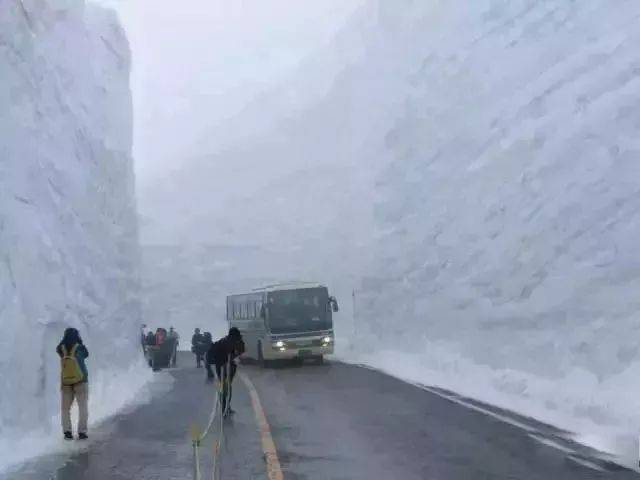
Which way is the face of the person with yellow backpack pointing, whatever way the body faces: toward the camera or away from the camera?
away from the camera

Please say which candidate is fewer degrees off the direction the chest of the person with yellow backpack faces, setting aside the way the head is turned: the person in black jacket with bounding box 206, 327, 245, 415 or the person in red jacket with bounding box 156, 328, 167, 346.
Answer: the person in red jacket

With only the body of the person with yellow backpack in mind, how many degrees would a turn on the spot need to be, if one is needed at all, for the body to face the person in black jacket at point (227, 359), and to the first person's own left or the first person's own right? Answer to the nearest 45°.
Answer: approximately 45° to the first person's own right

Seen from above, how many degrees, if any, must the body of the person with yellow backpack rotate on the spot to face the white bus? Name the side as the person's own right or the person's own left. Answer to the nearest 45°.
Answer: approximately 45° to the person's own right

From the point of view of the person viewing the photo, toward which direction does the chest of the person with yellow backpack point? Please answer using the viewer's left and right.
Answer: facing away from the viewer

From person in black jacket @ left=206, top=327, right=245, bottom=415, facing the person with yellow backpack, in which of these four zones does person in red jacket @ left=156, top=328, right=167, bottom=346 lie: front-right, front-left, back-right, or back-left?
back-right

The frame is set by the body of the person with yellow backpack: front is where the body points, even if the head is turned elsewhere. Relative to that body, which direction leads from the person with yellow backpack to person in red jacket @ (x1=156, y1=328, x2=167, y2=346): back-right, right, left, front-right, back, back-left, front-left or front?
front

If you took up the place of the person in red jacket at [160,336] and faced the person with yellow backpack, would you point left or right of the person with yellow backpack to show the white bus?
left

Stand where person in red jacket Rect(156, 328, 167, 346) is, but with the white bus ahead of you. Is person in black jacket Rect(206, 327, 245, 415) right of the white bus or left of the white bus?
right
